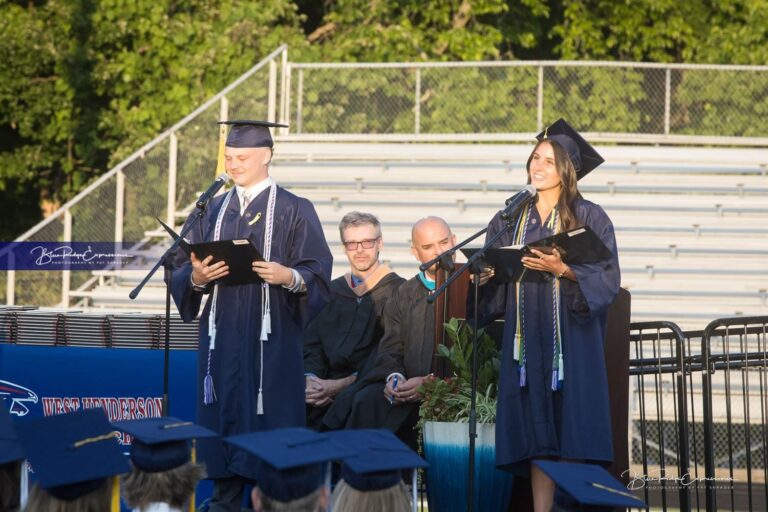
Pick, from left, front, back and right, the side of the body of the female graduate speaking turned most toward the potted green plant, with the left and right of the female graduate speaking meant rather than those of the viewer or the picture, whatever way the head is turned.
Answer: right

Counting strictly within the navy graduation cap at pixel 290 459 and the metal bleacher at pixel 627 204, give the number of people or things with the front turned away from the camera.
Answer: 1

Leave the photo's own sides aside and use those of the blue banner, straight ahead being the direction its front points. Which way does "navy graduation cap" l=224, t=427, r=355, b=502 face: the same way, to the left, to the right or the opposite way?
the opposite way

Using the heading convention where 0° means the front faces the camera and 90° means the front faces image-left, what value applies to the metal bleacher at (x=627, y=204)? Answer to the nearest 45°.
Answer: approximately 0°

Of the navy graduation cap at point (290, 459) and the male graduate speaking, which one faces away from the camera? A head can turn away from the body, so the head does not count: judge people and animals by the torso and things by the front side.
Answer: the navy graduation cap

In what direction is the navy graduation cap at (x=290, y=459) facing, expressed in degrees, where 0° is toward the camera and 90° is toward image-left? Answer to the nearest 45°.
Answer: approximately 180°

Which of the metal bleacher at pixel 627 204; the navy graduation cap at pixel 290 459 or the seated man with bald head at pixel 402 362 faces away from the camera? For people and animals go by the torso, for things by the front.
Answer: the navy graduation cap
